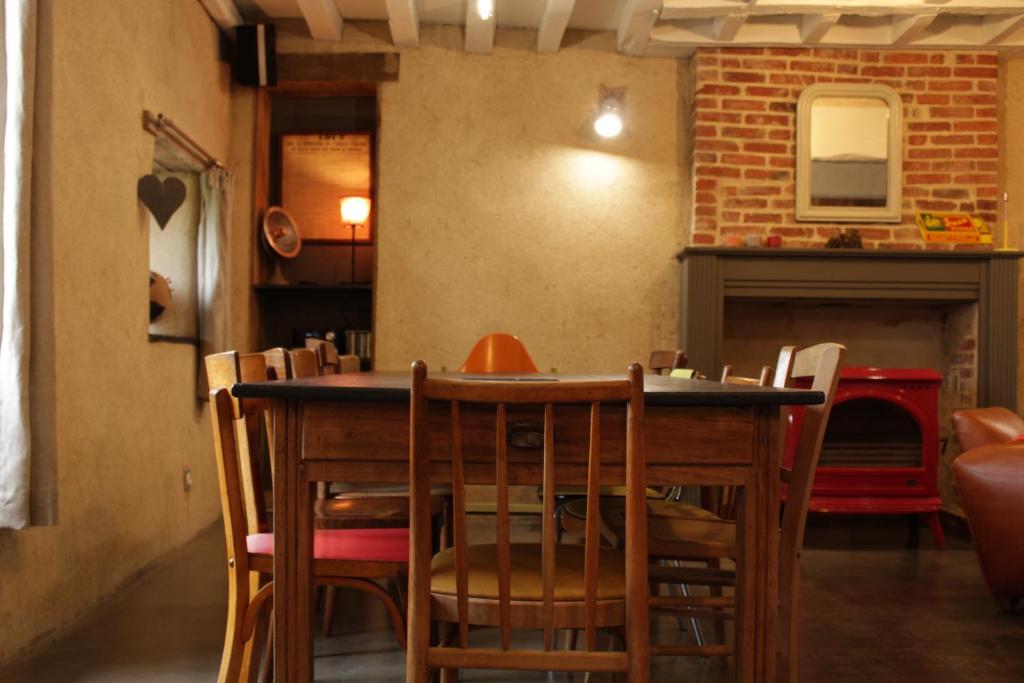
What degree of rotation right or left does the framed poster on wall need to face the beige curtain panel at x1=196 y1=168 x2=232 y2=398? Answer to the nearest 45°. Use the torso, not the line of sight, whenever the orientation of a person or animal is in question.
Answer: approximately 45° to its right

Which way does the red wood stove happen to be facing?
toward the camera

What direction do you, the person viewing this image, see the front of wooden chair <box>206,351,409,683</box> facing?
facing to the right of the viewer

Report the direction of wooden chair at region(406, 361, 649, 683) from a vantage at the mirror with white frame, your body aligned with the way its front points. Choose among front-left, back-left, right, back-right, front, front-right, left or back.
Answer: front

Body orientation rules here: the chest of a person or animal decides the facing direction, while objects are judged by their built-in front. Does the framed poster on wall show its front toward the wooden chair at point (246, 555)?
yes

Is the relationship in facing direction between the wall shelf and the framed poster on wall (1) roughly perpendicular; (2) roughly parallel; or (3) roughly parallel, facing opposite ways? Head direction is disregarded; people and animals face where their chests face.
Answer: roughly parallel

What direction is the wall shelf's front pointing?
toward the camera

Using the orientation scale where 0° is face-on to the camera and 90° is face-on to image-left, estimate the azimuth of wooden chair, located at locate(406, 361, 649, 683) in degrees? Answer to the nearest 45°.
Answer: approximately 180°

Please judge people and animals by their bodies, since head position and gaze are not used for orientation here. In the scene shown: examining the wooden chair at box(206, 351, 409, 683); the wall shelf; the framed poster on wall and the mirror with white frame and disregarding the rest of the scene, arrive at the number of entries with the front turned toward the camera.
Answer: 3

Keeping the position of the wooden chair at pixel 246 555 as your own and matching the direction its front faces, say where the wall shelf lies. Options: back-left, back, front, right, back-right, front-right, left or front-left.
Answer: left
